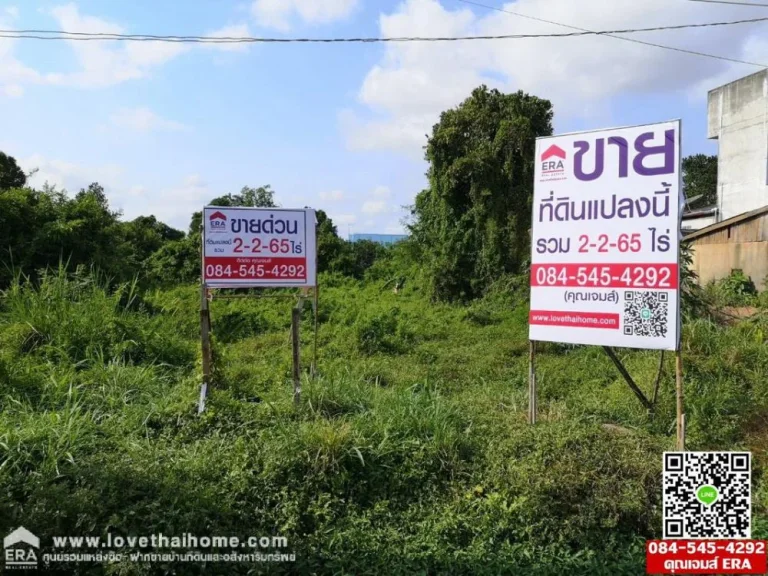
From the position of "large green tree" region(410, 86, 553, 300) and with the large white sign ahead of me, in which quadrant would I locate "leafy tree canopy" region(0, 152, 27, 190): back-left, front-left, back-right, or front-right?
back-right

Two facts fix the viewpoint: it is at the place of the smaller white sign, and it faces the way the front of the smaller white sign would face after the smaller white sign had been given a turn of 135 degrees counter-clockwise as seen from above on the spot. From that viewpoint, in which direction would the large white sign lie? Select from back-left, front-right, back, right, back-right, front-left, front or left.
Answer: right

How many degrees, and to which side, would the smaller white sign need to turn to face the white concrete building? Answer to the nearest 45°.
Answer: approximately 135° to its left

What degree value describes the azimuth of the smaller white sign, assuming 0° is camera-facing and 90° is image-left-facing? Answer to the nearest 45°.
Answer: approximately 0°

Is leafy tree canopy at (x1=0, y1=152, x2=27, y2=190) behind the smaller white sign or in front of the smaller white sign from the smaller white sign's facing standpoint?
behind
